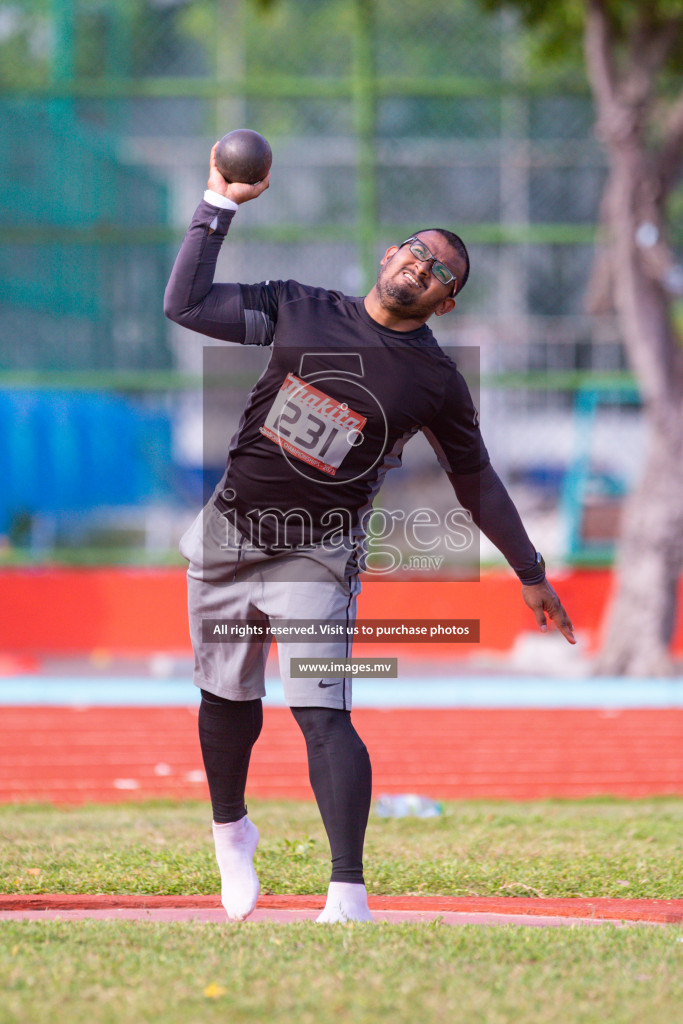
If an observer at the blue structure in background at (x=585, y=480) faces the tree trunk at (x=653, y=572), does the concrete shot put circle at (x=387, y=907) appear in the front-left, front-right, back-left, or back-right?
front-right

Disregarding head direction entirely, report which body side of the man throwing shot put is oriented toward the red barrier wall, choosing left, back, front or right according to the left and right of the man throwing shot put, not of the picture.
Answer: back

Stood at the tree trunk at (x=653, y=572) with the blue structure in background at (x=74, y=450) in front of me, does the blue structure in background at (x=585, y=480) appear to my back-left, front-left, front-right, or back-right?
front-right

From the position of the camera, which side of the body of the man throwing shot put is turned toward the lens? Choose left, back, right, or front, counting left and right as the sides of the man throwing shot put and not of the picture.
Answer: front

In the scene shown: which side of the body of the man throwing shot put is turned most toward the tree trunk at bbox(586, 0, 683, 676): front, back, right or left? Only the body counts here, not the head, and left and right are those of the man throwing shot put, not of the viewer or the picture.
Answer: back

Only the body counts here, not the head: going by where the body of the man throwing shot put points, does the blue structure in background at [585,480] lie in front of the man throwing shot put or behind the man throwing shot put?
behind

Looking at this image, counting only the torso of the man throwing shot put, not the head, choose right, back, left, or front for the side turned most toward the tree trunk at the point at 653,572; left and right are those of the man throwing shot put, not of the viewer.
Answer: back

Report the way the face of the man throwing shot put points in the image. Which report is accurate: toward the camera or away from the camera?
toward the camera
